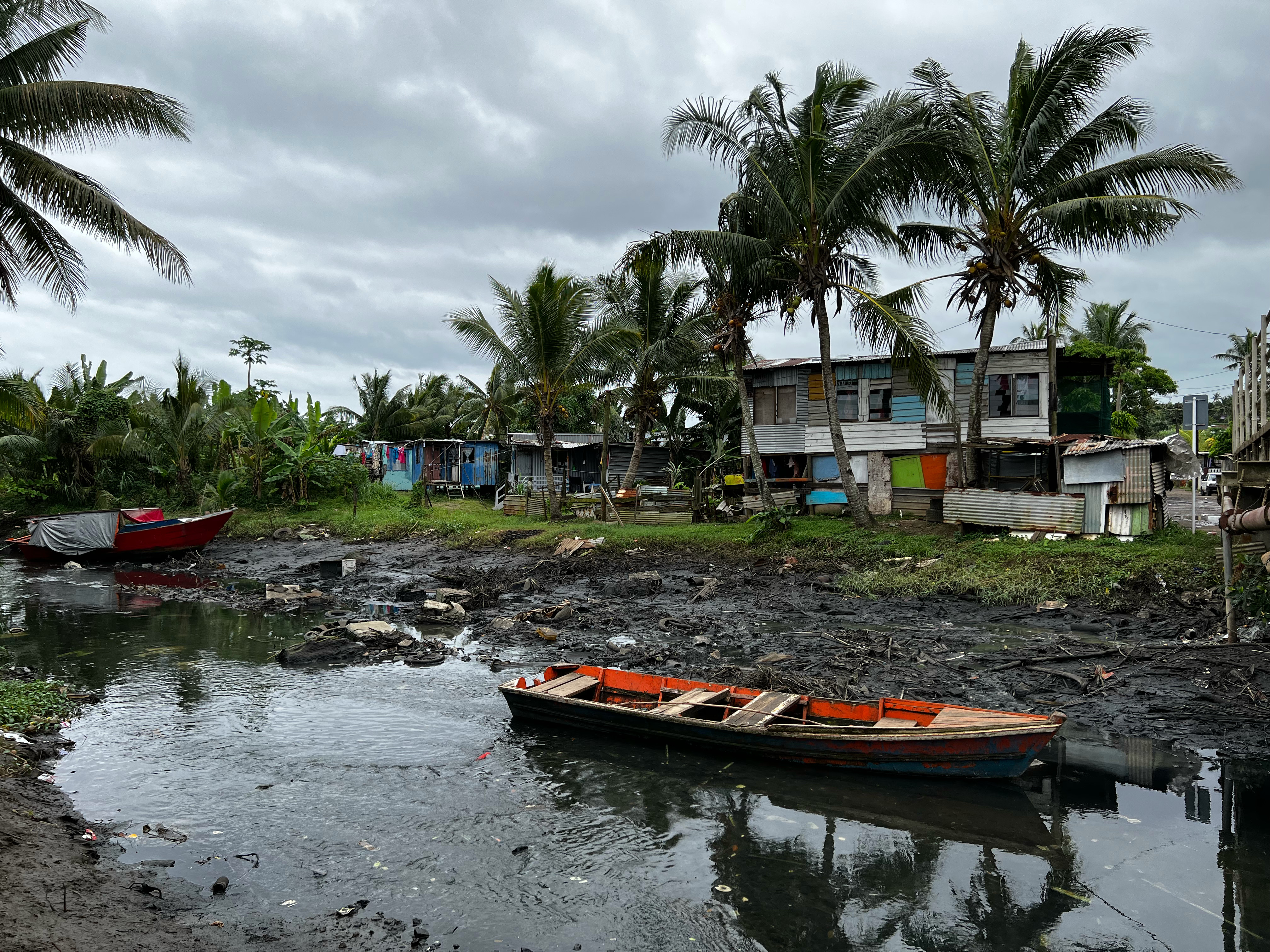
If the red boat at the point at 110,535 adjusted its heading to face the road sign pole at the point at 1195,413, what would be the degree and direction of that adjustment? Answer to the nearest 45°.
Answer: approximately 45° to its right

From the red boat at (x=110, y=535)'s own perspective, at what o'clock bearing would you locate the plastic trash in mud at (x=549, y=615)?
The plastic trash in mud is roughly at 2 o'clock from the red boat.

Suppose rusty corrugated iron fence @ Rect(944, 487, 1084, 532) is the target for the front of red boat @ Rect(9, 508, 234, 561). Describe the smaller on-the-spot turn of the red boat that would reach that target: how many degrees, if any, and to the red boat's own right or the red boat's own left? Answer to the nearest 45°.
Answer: approximately 45° to the red boat's own right

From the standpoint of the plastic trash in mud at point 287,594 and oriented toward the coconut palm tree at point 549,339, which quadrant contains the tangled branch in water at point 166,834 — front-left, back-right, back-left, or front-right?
back-right

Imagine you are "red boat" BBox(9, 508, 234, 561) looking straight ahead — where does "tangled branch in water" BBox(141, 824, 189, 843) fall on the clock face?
The tangled branch in water is roughly at 3 o'clock from the red boat.

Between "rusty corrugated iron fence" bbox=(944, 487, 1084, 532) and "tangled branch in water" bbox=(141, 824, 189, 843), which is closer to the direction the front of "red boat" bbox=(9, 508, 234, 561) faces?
the rusty corrugated iron fence

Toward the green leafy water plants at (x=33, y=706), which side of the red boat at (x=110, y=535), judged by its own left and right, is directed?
right

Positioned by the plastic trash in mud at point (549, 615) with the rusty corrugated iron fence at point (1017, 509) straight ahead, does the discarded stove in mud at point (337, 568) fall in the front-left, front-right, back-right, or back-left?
back-left

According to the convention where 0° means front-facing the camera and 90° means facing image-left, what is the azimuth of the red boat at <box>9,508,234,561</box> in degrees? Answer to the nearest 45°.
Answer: approximately 270°

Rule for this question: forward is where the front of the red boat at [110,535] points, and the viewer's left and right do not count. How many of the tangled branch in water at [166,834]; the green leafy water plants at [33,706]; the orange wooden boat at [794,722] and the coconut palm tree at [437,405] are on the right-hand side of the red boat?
3

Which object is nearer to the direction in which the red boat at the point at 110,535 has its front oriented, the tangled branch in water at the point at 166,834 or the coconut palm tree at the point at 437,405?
the coconut palm tree

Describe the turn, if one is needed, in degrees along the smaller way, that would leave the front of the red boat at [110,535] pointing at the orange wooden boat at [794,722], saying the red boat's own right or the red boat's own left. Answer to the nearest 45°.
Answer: approximately 90° to the red boat's own right
